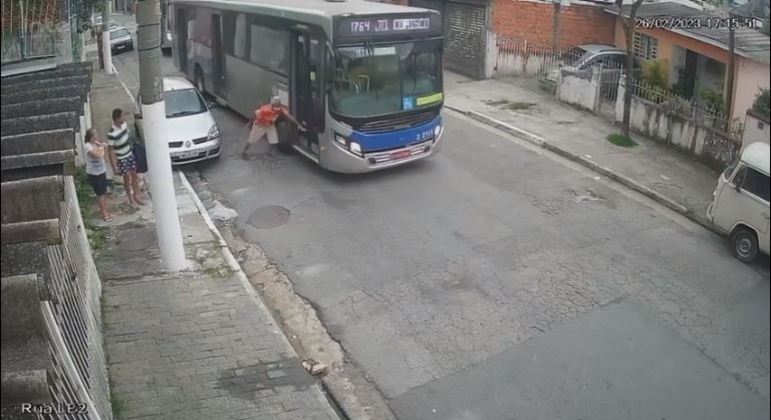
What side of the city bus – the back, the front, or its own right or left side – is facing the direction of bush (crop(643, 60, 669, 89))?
left

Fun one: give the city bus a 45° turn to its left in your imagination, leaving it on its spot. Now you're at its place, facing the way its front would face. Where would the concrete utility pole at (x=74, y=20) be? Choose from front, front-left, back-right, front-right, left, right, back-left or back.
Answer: back-left

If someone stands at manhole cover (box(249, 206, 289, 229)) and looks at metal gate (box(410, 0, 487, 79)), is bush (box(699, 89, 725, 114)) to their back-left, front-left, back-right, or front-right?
front-right

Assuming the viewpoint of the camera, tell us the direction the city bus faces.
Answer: facing the viewer and to the right of the viewer

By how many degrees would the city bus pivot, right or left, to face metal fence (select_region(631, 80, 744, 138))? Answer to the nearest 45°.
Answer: approximately 45° to its left

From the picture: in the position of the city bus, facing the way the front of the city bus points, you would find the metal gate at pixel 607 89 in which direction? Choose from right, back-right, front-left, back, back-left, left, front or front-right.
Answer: left

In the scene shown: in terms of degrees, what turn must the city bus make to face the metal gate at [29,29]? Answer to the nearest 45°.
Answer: approximately 135° to its right

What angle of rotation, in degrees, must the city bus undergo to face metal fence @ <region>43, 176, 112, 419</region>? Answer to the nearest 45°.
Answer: approximately 45° to its right

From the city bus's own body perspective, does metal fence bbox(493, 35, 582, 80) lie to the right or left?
on its left
